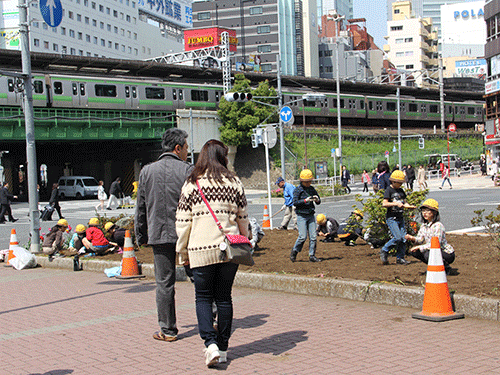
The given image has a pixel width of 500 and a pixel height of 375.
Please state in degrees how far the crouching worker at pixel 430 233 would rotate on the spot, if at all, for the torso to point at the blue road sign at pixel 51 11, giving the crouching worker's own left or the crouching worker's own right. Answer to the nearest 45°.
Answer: approximately 90° to the crouching worker's own right

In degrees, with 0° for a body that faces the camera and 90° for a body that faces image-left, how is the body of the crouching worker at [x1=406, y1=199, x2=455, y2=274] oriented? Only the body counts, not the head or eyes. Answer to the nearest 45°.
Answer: approximately 45°

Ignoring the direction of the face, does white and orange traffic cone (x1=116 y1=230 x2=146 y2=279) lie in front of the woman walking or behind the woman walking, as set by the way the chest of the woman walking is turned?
in front

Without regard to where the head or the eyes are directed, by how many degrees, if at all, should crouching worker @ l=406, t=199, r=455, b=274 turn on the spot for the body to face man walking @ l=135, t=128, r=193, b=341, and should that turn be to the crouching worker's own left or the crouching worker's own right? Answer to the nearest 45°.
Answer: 0° — they already face them

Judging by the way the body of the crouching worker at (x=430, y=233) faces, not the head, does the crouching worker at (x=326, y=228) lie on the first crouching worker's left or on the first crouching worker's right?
on the first crouching worker's right

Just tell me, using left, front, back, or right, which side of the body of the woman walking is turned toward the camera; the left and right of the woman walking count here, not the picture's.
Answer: back

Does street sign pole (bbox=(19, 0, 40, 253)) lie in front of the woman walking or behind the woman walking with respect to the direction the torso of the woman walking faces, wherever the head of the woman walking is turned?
in front

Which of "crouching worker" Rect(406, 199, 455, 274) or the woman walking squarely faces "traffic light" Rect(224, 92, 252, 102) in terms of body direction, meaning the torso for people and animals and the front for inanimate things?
the woman walking

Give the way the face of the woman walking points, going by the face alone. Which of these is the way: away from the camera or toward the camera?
away from the camera

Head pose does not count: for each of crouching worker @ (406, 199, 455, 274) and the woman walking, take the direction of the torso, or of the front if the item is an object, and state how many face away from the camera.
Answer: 1

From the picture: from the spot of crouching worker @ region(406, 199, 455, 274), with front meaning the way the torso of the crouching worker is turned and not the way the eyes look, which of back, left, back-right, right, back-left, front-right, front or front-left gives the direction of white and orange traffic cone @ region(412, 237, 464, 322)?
front-left
